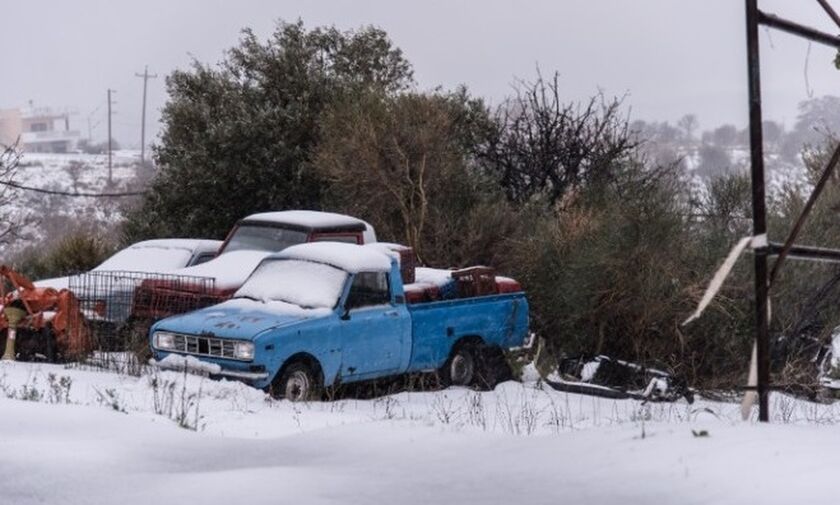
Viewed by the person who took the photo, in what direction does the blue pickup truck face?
facing the viewer and to the left of the viewer

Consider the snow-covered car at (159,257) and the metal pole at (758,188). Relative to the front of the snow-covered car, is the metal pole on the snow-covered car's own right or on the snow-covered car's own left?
on the snow-covered car's own left

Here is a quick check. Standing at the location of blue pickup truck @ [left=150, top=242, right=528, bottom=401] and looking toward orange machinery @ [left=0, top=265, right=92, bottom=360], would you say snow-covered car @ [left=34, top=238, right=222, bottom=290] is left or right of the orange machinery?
right

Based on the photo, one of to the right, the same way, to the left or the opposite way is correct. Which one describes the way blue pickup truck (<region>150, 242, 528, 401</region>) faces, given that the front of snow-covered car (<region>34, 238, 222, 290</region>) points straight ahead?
the same way

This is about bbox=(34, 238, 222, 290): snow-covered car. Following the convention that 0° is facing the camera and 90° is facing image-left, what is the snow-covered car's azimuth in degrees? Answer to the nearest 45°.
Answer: approximately 45°

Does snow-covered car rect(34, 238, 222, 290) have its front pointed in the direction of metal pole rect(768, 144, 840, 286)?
no

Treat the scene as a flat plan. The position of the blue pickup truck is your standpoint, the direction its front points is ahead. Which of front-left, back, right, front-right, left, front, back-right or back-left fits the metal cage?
right

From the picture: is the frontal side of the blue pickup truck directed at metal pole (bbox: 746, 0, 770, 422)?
no

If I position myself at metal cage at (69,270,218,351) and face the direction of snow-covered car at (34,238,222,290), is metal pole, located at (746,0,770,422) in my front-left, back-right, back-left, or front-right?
back-right

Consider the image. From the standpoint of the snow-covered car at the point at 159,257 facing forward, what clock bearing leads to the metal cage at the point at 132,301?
The metal cage is roughly at 11 o'clock from the snow-covered car.

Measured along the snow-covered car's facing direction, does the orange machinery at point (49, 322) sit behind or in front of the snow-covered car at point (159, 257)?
in front
